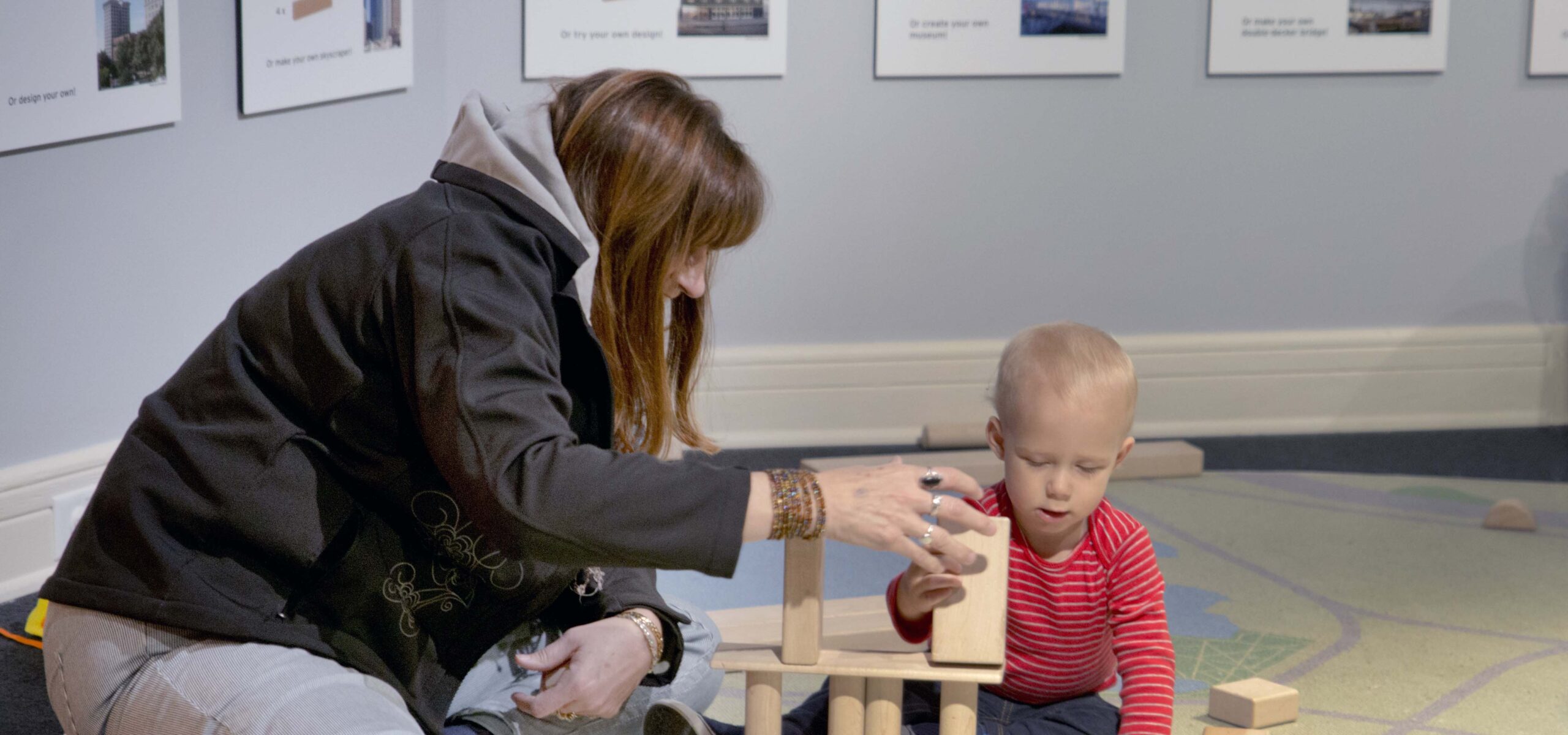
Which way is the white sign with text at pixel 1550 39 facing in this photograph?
toward the camera

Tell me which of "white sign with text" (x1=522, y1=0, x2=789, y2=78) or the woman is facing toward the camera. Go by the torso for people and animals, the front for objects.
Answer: the white sign with text

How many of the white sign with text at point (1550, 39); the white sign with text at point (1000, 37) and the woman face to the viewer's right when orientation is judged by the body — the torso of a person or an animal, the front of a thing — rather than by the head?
1

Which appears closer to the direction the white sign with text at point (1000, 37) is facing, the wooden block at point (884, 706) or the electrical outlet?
the wooden block

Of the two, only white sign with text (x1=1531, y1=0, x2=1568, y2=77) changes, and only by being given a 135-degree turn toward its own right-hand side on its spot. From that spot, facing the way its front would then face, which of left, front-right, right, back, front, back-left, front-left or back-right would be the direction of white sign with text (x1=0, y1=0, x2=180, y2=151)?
left

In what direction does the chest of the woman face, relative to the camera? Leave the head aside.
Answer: to the viewer's right

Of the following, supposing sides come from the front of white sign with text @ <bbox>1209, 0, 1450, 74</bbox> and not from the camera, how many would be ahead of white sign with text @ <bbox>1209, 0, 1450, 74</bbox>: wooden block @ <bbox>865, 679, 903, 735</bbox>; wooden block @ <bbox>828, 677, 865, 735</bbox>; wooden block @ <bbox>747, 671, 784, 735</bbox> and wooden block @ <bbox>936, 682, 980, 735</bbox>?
4

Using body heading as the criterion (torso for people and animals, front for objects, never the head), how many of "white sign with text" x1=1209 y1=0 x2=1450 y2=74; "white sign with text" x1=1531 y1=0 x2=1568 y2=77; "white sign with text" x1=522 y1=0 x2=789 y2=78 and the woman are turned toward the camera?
3

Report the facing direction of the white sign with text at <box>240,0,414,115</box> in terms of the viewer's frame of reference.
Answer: facing the viewer and to the right of the viewer

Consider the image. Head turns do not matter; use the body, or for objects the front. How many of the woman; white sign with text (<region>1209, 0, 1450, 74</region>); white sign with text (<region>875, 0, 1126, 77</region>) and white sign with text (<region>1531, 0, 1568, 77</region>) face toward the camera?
3

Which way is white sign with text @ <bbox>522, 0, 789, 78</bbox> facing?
toward the camera

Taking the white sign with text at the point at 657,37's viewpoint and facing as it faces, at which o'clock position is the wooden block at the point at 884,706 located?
The wooden block is roughly at 12 o'clock from the white sign with text.

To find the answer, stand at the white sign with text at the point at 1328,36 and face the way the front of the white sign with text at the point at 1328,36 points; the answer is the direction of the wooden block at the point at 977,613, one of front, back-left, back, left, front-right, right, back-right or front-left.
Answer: front

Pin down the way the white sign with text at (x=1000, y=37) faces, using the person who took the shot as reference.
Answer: facing the viewer

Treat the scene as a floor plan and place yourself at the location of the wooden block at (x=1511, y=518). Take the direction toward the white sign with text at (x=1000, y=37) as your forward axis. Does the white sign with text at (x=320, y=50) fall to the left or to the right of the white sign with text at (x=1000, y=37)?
left

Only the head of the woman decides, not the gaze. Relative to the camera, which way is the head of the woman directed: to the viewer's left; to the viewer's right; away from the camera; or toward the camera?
to the viewer's right
